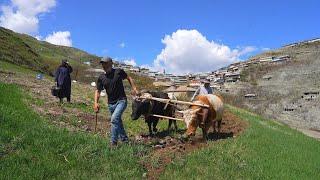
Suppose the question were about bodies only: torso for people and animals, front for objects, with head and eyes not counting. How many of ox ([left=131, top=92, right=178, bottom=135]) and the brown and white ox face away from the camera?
0

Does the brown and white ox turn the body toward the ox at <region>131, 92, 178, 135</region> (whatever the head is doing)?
no

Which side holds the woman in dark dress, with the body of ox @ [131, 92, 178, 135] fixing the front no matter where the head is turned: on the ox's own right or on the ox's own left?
on the ox's own right

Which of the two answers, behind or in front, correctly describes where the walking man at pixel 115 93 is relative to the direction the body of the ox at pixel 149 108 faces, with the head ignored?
in front

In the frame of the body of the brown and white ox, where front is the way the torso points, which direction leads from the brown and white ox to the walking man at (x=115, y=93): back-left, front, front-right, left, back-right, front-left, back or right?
front

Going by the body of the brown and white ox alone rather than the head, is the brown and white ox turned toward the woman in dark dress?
no

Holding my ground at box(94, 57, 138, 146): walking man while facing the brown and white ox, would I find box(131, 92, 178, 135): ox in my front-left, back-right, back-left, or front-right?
front-left

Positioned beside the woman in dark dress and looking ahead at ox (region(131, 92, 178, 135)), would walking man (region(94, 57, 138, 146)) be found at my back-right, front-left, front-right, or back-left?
front-right

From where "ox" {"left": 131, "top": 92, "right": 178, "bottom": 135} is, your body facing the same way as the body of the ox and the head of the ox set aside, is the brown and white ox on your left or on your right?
on your left

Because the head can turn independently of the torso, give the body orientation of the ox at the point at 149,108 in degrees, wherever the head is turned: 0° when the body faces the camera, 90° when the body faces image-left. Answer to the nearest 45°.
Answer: approximately 45°

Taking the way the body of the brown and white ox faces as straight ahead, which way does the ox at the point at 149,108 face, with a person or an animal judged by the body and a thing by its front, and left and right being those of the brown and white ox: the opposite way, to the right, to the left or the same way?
the same way

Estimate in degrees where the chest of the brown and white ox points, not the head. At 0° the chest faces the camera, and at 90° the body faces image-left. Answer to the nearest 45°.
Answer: approximately 45°
